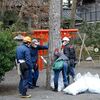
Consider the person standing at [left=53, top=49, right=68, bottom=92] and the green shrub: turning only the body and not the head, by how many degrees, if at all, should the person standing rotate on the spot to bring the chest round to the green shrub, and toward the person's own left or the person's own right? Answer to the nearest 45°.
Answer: approximately 45° to the person's own left

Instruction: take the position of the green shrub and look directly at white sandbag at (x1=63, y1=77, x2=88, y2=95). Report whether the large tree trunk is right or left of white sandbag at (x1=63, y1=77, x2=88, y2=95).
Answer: left

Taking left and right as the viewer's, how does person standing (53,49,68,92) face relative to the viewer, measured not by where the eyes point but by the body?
facing away from the viewer and to the left of the viewer

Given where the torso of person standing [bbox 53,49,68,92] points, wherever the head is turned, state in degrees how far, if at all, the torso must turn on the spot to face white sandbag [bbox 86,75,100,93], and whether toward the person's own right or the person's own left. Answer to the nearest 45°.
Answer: approximately 135° to the person's own right

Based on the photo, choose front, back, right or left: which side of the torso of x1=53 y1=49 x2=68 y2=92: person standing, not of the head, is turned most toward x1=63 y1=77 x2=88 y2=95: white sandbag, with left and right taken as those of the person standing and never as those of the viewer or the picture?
back

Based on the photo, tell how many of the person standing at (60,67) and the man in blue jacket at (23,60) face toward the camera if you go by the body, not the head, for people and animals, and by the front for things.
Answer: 0

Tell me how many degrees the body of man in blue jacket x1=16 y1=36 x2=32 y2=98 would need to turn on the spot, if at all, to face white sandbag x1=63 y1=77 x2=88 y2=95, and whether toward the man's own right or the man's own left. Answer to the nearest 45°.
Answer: approximately 45° to the man's own right

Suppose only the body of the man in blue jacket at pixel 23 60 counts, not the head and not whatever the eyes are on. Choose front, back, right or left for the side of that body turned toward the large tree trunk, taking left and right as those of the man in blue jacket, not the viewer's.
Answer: front

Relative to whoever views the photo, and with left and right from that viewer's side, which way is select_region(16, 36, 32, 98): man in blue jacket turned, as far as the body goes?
facing away from the viewer and to the right of the viewer

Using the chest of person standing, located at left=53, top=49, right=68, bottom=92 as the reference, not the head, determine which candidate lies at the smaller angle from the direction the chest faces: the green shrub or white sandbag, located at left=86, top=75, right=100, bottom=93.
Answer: the green shrub
